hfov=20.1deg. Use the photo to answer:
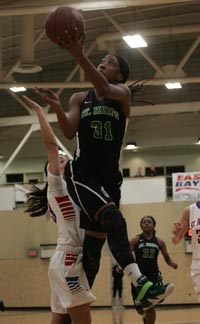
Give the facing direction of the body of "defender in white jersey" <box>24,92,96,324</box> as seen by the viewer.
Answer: to the viewer's right

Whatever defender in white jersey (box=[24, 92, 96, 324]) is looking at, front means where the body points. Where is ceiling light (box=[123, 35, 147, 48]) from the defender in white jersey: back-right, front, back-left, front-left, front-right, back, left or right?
left

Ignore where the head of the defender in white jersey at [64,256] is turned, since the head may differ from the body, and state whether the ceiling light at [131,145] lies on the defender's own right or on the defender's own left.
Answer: on the defender's own left

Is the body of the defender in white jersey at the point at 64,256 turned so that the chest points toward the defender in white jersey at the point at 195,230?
no
